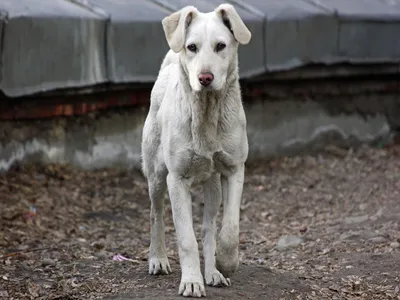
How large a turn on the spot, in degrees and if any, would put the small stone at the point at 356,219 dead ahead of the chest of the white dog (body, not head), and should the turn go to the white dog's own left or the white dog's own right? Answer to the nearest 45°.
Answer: approximately 135° to the white dog's own left

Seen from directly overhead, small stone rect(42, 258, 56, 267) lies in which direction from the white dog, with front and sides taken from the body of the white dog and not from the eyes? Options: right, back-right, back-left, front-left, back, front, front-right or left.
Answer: back-right

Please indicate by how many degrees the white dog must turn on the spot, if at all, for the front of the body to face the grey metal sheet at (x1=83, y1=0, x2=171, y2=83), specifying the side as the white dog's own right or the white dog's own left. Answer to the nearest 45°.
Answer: approximately 180°

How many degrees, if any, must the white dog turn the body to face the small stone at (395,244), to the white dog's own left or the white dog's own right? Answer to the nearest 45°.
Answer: approximately 135° to the white dog's own left

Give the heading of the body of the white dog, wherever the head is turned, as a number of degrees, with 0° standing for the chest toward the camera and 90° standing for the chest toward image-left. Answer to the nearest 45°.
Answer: approximately 0°
